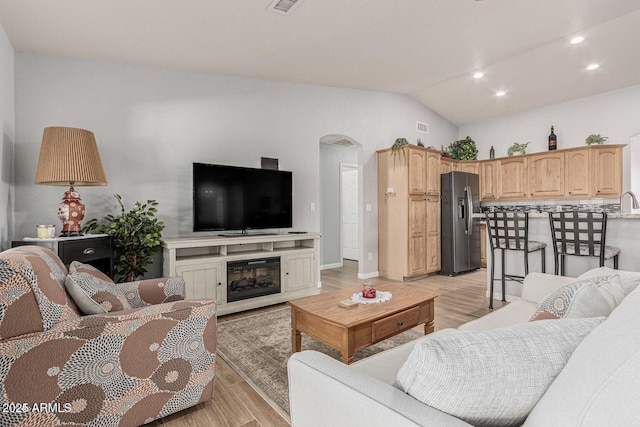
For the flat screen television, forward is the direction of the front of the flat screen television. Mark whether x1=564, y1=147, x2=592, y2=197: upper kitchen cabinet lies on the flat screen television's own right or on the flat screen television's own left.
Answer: on the flat screen television's own left

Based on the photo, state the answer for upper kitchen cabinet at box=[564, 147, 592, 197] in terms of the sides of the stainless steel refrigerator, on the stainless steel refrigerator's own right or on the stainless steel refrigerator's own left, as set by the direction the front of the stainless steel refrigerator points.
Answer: on the stainless steel refrigerator's own left

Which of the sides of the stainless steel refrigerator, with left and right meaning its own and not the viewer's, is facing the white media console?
right

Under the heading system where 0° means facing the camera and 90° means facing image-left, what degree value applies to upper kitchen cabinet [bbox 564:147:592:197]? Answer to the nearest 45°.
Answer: approximately 0°

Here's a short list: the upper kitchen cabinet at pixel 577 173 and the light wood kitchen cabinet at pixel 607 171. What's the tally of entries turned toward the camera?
2

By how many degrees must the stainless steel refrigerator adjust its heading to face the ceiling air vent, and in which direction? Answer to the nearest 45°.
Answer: approximately 45° to its right

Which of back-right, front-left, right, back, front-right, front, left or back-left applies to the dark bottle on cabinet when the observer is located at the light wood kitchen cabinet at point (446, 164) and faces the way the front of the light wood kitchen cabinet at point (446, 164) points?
front-left

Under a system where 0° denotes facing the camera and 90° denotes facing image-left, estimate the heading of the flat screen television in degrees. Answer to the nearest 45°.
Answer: approximately 315°
